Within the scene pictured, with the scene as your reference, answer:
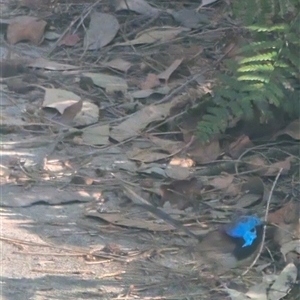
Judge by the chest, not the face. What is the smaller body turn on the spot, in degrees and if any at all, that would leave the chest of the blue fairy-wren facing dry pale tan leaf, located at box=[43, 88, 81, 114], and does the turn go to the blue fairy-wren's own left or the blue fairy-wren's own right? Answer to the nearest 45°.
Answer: approximately 135° to the blue fairy-wren's own left

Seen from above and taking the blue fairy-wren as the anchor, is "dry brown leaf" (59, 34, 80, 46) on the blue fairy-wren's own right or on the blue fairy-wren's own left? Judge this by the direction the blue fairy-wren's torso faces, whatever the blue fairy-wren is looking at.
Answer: on the blue fairy-wren's own left

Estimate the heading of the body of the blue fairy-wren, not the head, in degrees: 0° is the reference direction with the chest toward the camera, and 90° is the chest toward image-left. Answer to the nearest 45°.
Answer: approximately 270°

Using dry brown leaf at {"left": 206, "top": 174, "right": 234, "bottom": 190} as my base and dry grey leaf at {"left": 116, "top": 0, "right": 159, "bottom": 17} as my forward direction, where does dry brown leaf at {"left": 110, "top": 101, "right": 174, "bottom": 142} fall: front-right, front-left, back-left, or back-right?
front-left

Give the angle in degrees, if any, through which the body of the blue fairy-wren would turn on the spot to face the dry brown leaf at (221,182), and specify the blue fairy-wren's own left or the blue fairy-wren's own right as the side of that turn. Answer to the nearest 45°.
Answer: approximately 90° to the blue fairy-wren's own left

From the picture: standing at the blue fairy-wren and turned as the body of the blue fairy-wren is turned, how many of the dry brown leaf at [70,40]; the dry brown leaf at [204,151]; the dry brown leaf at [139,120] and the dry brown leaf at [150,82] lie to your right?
0

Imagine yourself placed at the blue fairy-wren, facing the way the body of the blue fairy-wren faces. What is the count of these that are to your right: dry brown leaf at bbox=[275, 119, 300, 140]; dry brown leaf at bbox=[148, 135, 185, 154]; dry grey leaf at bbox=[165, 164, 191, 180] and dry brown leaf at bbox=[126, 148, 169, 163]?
0

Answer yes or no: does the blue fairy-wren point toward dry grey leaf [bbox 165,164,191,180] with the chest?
no

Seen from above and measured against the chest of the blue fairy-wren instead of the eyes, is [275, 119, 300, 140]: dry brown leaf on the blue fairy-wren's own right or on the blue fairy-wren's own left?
on the blue fairy-wren's own left
